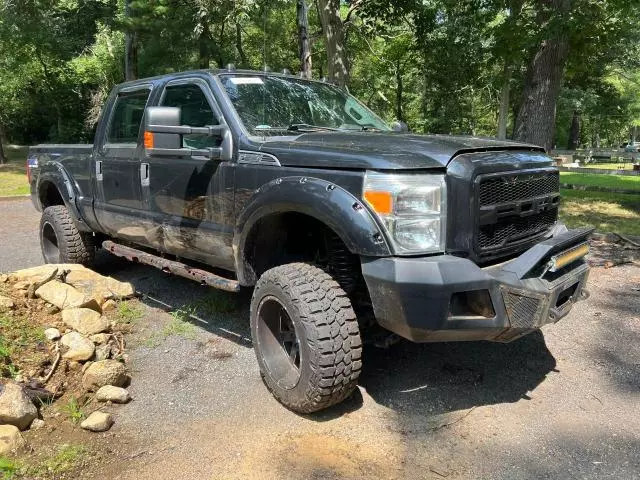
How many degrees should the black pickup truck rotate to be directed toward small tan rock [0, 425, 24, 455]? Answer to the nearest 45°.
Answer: approximately 135° to its right

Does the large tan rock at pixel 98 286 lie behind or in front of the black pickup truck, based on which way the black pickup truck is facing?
behind

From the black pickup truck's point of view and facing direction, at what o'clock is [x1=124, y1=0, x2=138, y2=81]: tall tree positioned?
The tall tree is roughly at 7 o'clock from the black pickup truck.

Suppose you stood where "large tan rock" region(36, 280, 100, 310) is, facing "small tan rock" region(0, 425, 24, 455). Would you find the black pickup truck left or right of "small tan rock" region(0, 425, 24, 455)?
left

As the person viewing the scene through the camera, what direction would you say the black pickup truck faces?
facing the viewer and to the right of the viewer

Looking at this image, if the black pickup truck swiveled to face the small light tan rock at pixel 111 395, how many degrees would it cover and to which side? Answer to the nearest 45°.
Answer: approximately 135° to its right
